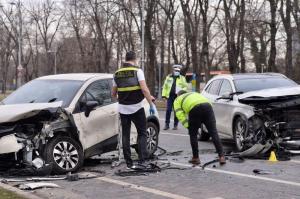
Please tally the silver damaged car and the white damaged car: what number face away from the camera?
0

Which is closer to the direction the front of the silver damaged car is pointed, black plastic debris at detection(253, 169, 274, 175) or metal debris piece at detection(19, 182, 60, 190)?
the black plastic debris

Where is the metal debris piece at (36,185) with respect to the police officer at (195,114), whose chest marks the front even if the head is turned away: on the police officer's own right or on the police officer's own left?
on the police officer's own left

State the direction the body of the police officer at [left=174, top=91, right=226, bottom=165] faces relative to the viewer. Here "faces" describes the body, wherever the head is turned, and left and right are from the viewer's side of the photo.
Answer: facing away from the viewer and to the left of the viewer

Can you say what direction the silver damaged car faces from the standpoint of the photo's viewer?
facing the viewer and to the right of the viewer

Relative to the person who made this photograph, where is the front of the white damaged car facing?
facing the viewer and to the left of the viewer

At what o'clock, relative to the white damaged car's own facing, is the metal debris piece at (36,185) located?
The metal debris piece is roughly at 11 o'clock from the white damaged car.

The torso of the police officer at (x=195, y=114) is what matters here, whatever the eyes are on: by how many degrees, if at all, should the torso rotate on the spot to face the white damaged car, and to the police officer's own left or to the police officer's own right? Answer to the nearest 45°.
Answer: approximately 45° to the police officer's own left

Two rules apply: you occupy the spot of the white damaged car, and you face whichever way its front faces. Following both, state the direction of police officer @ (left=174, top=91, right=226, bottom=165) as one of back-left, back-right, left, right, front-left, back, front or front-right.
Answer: back-left
